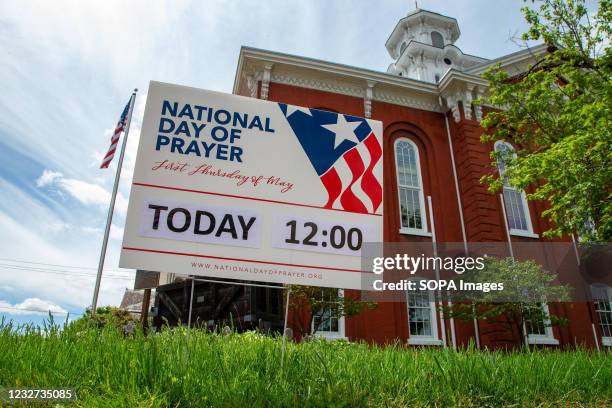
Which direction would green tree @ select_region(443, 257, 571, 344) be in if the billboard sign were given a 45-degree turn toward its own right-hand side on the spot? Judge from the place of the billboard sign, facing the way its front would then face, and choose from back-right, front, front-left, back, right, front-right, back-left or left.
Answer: back

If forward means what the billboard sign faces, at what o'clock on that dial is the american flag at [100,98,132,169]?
The american flag is roughly at 5 o'clock from the billboard sign.

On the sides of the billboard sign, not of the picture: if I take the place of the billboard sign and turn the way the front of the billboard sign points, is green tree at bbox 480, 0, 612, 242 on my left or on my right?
on my left

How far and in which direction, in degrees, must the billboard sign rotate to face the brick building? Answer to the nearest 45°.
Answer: approximately 135° to its left

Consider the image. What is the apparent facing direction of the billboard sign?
toward the camera

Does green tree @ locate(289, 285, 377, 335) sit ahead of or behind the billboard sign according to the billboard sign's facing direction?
behind

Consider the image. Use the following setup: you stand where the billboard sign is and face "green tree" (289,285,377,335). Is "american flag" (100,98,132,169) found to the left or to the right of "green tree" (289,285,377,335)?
left
